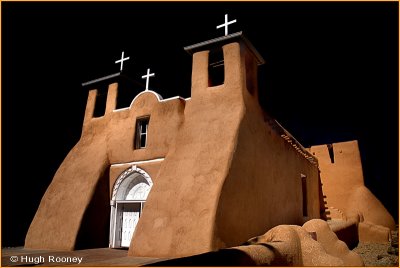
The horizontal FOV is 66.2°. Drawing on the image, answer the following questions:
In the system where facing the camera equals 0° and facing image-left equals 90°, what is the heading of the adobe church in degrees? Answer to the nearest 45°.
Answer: approximately 45°

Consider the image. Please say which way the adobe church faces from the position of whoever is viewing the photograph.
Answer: facing the viewer and to the left of the viewer
